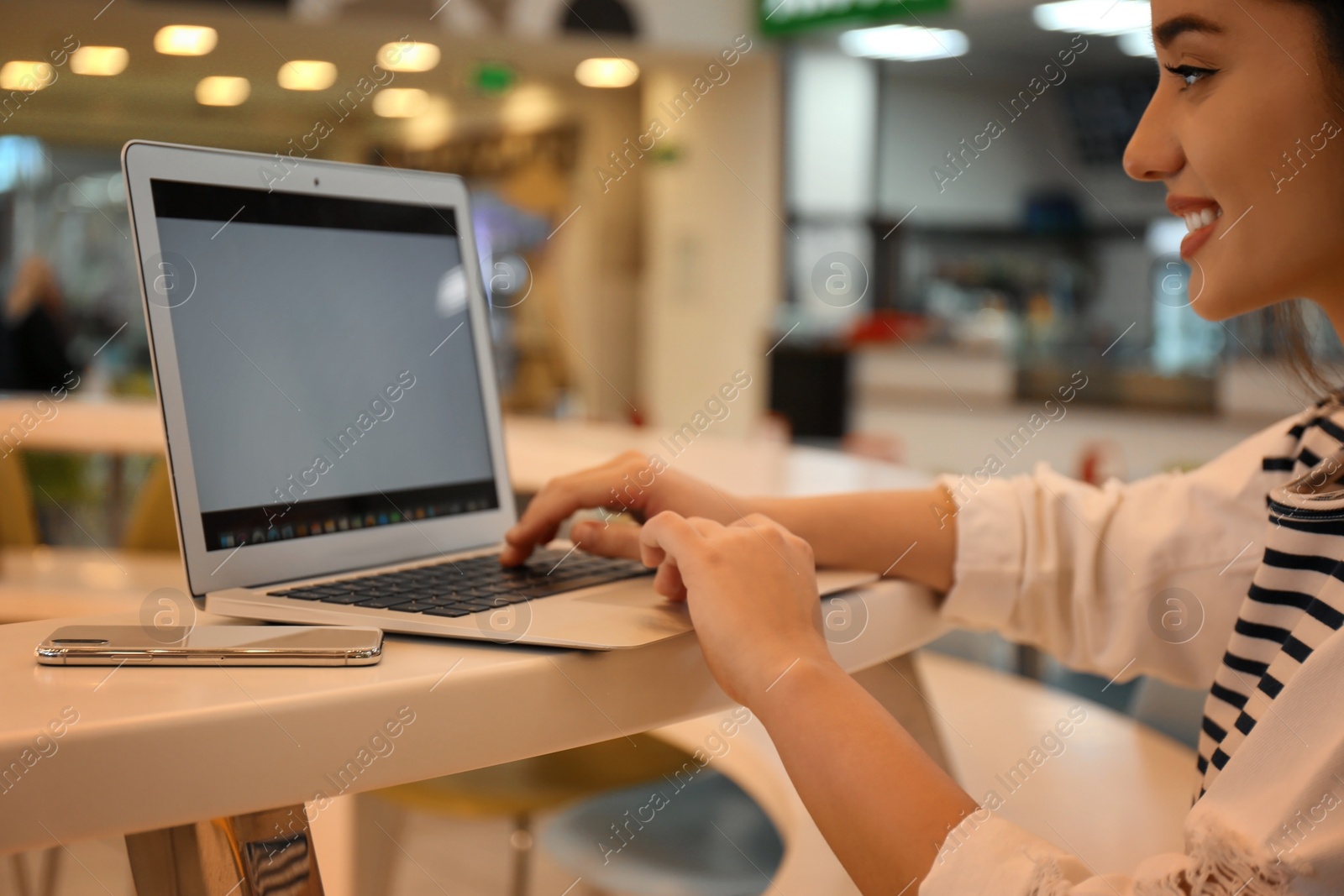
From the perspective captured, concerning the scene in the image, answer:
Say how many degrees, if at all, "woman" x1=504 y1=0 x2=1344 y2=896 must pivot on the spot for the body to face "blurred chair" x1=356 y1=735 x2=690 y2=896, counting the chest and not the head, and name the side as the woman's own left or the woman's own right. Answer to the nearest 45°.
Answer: approximately 45° to the woman's own right

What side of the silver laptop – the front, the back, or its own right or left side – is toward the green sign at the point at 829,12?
left

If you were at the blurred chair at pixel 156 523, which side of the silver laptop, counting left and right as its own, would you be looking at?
back

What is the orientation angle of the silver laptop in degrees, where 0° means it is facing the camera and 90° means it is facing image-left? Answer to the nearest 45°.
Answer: approximately 315°

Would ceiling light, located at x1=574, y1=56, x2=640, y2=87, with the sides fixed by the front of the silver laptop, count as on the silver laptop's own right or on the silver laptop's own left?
on the silver laptop's own left

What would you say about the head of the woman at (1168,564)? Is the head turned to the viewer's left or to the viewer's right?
to the viewer's left

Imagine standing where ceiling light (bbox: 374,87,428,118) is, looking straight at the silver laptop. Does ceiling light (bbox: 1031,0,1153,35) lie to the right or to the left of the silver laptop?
left

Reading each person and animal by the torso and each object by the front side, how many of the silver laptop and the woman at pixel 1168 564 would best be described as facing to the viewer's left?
1

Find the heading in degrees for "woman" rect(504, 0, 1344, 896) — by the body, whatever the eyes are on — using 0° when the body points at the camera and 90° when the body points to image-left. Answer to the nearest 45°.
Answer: approximately 90°

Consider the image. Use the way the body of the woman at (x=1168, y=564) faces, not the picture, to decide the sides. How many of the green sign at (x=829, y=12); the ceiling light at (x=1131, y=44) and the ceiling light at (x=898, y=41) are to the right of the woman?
3

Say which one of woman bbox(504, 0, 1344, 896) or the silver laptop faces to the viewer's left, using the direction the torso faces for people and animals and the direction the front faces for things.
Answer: the woman

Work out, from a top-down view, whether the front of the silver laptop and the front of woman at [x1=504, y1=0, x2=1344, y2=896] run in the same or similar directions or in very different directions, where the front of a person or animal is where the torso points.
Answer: very different directions

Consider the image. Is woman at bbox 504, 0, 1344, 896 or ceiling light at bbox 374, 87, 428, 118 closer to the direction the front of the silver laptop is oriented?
the woman

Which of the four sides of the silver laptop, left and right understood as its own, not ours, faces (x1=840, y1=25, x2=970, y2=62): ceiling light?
left

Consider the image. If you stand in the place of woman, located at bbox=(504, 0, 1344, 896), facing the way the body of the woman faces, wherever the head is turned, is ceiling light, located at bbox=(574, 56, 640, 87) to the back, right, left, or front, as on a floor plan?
right

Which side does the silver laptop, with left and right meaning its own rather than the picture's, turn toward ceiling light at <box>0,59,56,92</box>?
back
